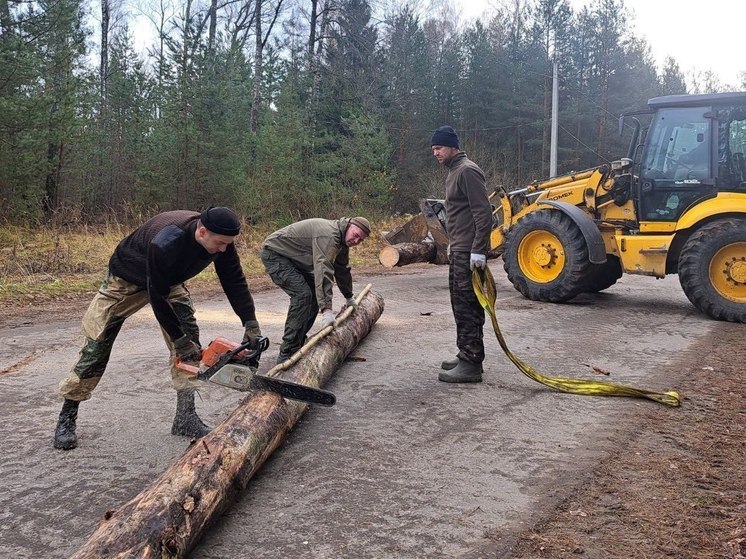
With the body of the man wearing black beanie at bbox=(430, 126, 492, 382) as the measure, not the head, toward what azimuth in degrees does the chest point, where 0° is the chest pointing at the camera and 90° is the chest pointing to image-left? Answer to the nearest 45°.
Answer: approximately 90°

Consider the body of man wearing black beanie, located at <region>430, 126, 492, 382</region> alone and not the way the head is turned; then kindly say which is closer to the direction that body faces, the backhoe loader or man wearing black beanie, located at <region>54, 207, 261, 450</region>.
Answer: the man wearing black beanie

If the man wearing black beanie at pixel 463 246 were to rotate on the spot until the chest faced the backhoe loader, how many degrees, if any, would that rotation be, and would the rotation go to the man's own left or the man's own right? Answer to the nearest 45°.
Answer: approximately 135° to the man's own right

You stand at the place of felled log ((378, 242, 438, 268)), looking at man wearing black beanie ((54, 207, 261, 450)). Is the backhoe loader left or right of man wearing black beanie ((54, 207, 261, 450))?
left

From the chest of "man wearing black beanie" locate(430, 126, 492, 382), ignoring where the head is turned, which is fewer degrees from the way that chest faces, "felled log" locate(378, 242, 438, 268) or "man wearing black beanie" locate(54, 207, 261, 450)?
the man wearing black beanie
